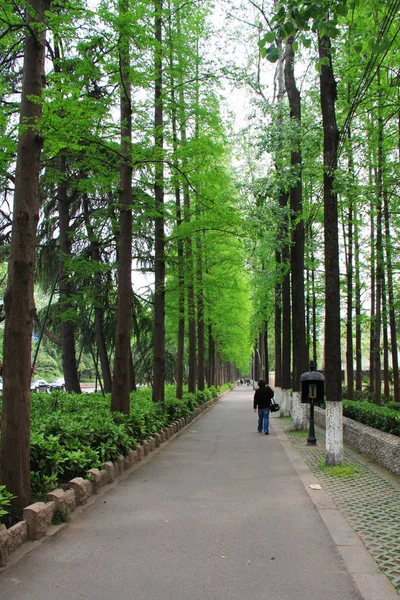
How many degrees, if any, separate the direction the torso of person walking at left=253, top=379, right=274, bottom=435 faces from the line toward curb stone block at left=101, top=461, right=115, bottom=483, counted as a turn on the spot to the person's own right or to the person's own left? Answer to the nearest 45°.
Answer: approximately 180°

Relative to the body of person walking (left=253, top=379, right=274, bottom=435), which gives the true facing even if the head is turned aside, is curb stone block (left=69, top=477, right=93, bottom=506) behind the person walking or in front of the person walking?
behind

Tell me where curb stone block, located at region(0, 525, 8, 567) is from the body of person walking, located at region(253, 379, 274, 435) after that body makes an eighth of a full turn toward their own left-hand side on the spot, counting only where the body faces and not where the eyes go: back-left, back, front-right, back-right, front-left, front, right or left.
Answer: back-left

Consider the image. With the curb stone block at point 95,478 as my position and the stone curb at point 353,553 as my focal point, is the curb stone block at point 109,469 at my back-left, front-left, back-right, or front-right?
back-left

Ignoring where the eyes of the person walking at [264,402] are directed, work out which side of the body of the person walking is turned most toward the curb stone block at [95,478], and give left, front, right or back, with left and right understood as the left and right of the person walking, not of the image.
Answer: back

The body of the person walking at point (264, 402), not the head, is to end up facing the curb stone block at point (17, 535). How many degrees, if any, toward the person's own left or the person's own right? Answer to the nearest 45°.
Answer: approximately 180°

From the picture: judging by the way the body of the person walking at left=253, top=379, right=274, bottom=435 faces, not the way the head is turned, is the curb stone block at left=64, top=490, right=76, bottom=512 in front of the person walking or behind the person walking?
behind

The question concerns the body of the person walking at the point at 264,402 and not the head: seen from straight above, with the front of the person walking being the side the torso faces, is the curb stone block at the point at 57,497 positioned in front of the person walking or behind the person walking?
behind

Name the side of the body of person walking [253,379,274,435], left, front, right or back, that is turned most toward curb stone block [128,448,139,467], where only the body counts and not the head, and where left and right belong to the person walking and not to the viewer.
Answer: back

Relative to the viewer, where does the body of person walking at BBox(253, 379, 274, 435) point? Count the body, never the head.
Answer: away from the camera

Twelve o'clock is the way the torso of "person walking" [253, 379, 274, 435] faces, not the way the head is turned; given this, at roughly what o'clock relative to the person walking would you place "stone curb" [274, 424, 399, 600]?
The stone curb is roughly at 6 o'clock from the person walking.

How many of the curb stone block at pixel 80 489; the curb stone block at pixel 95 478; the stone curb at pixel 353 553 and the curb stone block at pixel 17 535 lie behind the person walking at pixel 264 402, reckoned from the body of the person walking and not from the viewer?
4
